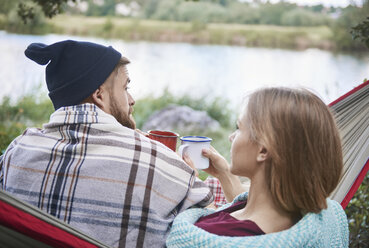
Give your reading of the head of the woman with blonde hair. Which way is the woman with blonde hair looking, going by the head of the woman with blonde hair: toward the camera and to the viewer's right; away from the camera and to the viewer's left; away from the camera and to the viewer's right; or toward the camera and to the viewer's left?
away from the camera and to the viewer's left

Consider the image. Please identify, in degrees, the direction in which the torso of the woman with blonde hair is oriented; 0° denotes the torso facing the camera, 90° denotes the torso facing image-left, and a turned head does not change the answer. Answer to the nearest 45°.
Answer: approximately 135°

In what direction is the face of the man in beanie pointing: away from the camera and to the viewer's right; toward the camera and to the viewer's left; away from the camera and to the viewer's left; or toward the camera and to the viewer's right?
away from the camera and to the viewer's right
